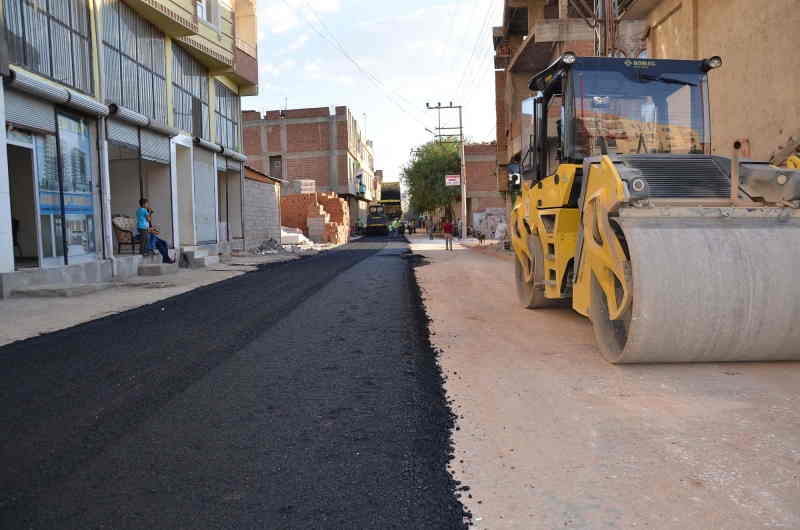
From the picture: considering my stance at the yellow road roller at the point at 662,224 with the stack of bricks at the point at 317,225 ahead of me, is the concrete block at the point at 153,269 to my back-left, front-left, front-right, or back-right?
front-left

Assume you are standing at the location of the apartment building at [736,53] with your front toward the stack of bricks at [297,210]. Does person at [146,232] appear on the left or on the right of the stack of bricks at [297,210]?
left

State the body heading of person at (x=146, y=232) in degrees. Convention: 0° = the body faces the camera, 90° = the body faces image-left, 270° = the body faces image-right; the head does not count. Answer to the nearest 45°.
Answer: approximately 270°

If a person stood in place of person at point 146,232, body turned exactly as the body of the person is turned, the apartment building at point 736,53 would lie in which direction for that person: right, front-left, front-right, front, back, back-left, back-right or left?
front-right

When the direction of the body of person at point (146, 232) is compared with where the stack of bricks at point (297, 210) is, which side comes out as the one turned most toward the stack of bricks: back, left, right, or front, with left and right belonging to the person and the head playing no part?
left

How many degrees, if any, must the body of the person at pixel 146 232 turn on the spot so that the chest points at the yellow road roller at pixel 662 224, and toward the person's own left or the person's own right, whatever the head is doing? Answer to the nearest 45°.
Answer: approximately 90° to the person's own right
